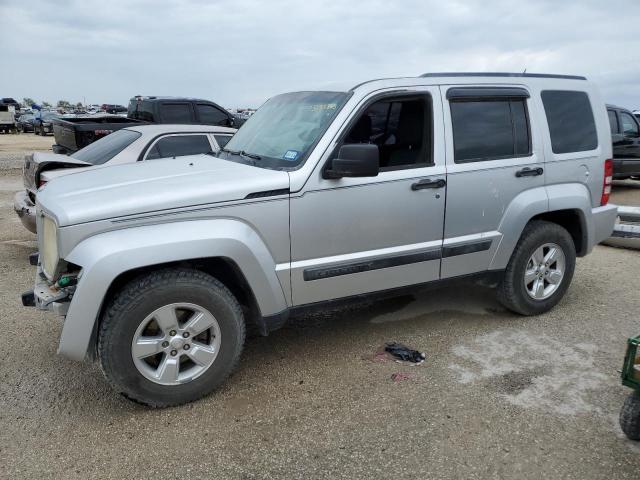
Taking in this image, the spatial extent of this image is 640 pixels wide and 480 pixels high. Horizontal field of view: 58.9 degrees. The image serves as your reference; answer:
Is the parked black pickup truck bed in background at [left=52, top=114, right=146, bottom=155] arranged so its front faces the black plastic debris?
no

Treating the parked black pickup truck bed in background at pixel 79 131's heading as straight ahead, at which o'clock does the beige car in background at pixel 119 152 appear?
The beige car in background is roughly at 4 o'clock from the parked black pickup truck bed in background.

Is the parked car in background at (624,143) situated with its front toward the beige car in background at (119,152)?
no

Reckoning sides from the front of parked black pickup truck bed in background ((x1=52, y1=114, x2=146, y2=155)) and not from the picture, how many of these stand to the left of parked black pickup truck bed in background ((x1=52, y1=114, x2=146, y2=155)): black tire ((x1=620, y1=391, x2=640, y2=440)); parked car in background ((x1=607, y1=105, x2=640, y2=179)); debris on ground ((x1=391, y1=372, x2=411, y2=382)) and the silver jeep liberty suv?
0

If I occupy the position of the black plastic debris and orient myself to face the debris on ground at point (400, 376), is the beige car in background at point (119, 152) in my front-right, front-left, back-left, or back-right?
back-right

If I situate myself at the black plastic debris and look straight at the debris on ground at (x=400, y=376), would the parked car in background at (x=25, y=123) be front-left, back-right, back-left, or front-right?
back-right

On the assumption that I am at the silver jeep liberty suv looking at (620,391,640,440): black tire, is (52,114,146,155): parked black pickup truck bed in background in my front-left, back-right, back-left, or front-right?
back-left

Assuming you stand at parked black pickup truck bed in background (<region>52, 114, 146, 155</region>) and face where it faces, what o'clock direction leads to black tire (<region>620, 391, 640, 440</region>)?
The black tire is roughly at 4 o'clock from the parked black pickup truck bed in background.

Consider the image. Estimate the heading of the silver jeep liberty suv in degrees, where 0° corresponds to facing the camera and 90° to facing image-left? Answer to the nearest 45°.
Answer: approximately 45°

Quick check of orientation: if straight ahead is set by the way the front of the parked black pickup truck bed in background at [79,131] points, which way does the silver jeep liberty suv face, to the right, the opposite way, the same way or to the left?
the opposite way

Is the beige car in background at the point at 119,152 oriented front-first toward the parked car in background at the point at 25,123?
no
